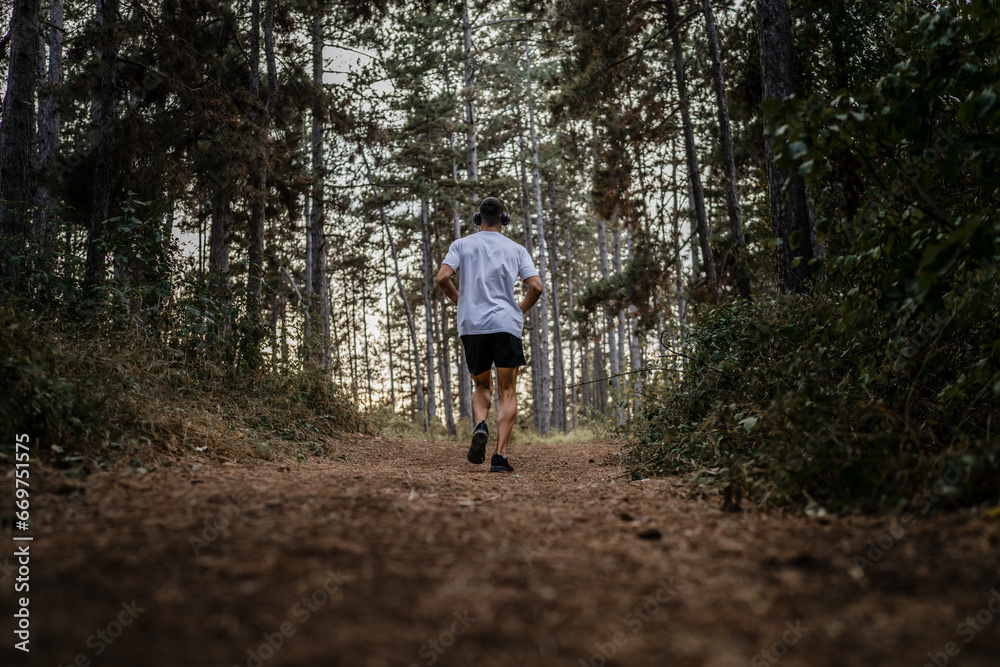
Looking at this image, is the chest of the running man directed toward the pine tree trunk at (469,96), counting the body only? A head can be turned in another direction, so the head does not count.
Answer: yes

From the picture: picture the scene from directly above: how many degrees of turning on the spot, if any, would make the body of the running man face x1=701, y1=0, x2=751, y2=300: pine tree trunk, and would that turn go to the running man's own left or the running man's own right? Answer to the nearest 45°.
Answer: approximately 45° to the running man's own right

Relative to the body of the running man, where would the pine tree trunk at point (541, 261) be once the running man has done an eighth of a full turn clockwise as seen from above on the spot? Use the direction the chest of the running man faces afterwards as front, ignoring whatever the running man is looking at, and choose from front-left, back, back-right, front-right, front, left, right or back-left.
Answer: front-left

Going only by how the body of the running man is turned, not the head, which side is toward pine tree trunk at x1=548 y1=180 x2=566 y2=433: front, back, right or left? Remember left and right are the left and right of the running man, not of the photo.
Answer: front

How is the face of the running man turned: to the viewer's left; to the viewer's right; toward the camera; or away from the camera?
away from the camera

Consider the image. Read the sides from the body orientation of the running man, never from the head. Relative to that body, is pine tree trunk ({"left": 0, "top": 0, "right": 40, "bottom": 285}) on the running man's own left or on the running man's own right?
on the running man's own left

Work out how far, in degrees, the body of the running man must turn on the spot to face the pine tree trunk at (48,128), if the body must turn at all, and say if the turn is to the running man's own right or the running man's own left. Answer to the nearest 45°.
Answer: approximately 45° to the running man's own left

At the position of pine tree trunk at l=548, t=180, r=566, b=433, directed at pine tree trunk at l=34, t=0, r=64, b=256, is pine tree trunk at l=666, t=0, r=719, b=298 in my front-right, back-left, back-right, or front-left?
front-left

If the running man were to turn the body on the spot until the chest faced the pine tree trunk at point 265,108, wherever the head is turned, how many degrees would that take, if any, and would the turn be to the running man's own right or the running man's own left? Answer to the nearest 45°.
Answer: approximately 45° to the running man's own left

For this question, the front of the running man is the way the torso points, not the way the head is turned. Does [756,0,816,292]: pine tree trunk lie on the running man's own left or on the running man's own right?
on the running man's own right

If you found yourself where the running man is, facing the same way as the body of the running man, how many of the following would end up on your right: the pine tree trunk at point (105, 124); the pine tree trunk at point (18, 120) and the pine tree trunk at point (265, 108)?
0

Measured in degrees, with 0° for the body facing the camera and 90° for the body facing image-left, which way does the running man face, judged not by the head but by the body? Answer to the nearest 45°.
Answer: approximately 180°
